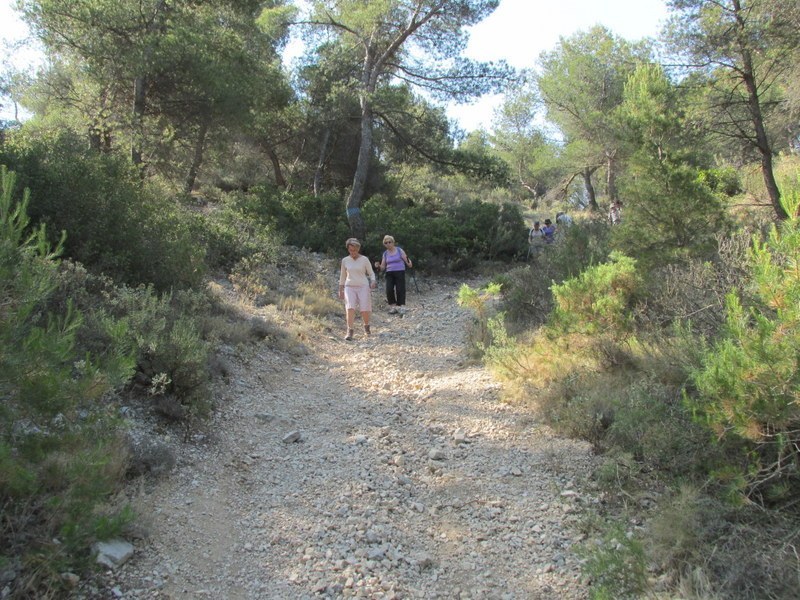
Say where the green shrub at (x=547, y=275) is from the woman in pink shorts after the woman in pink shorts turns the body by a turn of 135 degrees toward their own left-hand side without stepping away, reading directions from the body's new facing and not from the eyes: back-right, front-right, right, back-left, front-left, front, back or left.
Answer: front-right

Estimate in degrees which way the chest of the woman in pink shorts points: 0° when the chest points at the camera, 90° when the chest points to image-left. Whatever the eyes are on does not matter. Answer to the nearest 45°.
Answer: approximately 0°

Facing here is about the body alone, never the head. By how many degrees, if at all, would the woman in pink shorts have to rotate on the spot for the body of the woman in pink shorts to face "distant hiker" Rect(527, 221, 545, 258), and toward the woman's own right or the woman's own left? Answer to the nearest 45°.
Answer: approximately 135° to the woman's own left

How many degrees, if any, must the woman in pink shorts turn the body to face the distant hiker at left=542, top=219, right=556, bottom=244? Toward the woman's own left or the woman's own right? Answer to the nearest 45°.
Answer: approximately 135° to the woman's own left

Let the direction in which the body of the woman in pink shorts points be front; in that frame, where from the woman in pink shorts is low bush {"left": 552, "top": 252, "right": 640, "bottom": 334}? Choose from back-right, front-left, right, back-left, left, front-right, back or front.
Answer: front-left

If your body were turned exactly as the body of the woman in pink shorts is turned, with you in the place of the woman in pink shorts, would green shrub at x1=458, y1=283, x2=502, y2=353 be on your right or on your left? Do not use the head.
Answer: on your left

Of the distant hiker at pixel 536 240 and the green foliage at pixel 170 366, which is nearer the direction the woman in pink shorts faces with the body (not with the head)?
the green foliage

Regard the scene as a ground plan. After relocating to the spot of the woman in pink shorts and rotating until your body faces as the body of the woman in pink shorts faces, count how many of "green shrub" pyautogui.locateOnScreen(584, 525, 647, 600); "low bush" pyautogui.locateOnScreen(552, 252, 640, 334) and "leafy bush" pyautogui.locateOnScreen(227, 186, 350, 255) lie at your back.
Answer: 1

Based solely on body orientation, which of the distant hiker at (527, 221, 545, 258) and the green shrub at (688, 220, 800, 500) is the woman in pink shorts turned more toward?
the green shrub

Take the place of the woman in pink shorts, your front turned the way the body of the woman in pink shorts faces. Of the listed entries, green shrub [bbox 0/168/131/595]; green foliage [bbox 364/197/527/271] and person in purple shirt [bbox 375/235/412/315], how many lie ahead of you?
1
